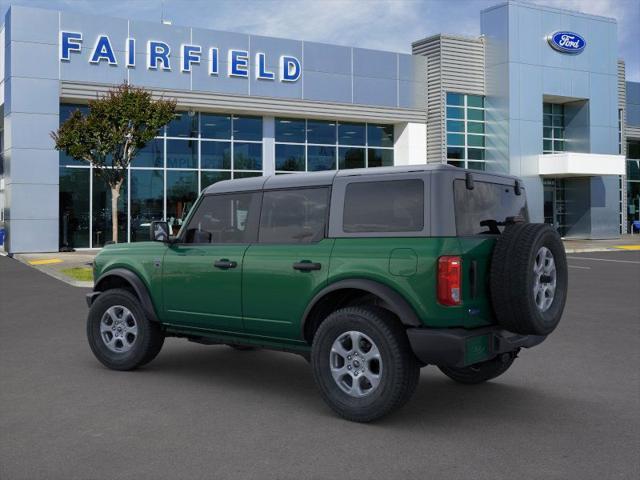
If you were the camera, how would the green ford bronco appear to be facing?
facing away from the viewer and to the left of the viewer

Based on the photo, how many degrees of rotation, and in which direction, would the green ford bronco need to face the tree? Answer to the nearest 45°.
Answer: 0° — it already faces it

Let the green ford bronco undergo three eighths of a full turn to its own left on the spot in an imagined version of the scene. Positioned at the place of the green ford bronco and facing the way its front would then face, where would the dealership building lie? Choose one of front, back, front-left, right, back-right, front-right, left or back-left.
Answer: back
